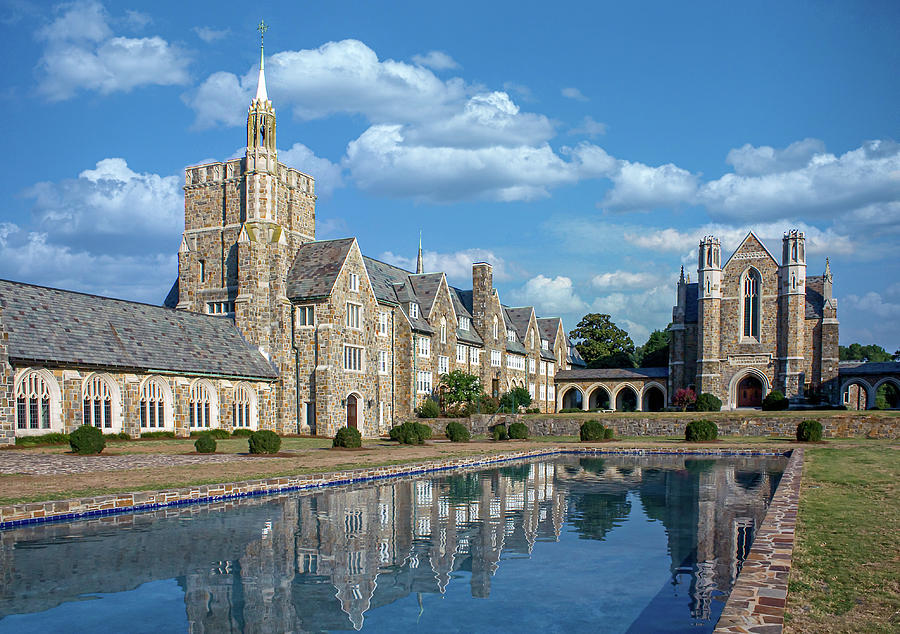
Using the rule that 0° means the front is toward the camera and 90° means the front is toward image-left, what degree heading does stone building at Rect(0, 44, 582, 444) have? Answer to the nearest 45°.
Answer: approximately 315°

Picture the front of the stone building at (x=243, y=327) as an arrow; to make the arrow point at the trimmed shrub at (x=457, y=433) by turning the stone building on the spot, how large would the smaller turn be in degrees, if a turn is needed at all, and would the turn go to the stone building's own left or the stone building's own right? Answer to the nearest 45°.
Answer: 0° — it already faces it
